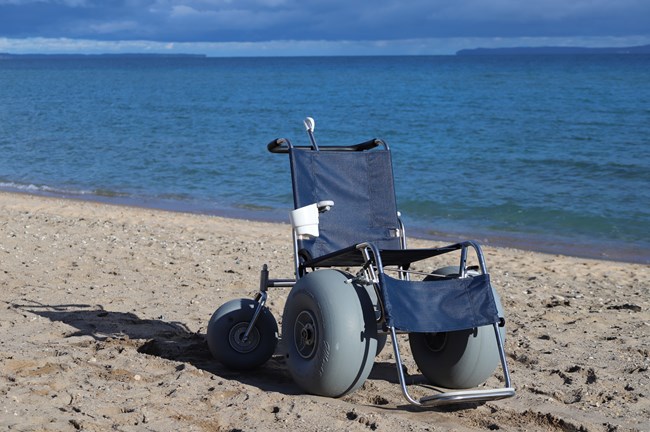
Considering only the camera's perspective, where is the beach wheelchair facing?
facing the viewer and to the right of the viewer
